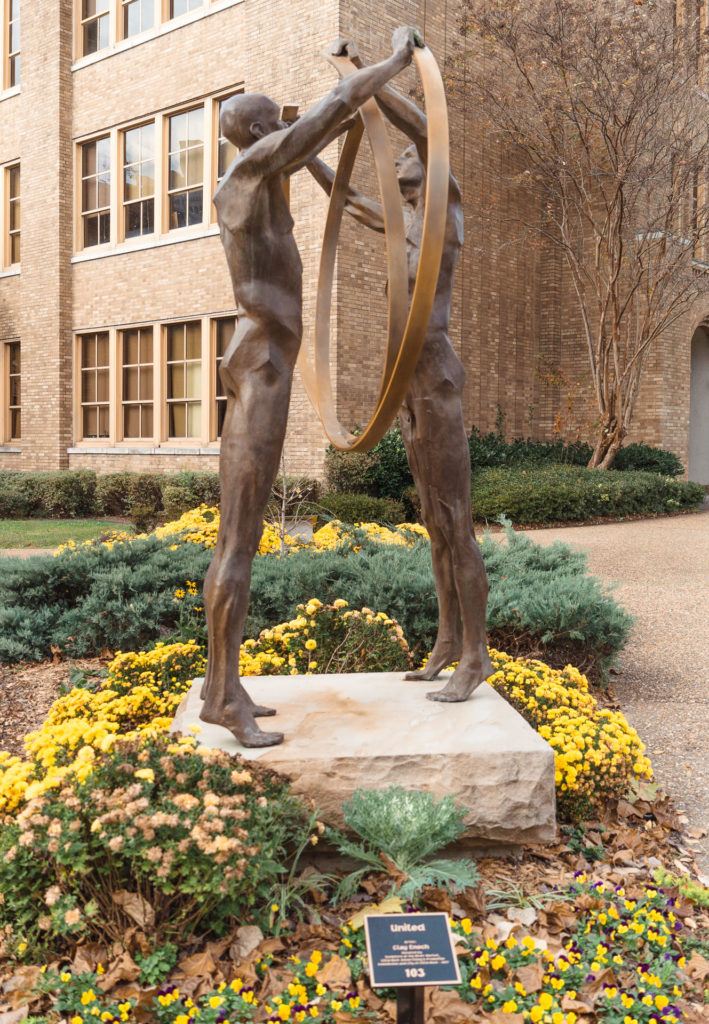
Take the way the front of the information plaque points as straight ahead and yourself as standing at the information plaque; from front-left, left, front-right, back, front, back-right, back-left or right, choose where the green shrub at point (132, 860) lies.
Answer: back-right

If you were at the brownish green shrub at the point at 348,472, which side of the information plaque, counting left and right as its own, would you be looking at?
back

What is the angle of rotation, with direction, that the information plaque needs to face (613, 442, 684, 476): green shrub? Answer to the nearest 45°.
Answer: approximately 180°

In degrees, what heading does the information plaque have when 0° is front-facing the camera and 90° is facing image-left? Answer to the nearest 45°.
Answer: approximately 0°

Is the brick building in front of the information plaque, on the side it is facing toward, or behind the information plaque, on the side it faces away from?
behind

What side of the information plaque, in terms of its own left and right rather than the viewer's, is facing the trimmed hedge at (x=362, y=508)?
back

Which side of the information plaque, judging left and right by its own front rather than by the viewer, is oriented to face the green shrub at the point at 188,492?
back

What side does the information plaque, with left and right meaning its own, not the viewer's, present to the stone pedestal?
back

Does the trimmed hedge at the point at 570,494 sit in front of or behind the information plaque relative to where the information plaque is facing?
behind

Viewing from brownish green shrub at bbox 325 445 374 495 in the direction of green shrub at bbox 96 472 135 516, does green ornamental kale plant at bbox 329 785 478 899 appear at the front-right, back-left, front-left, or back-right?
back-left

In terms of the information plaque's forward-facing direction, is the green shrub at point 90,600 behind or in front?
behind
